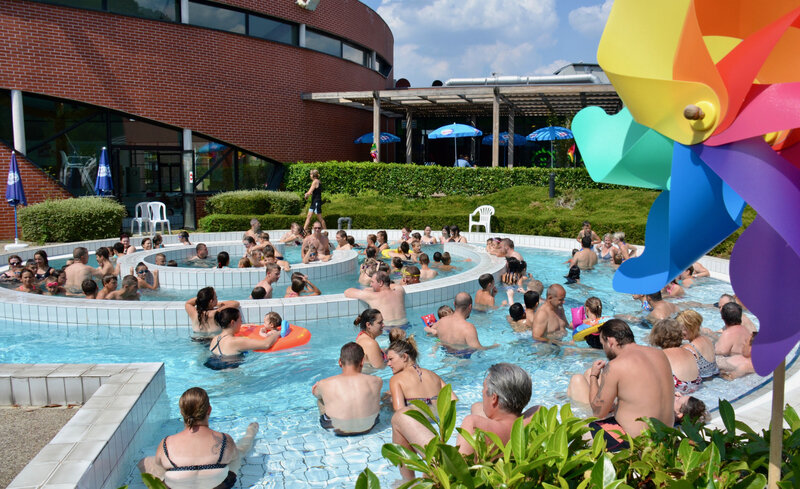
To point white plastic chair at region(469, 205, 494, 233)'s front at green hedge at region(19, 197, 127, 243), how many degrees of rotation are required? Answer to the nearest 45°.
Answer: approximately 45° to its right

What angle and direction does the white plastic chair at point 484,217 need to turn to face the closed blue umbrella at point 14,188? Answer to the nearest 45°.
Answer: approximately 45° to its right

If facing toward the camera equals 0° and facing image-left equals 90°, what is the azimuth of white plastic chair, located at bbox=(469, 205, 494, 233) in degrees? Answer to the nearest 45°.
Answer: approximately 45°

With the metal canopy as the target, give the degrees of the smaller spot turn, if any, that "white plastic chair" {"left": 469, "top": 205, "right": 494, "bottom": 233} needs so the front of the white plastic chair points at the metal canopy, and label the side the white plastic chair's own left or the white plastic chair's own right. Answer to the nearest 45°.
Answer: approximately 135° to the white plastic chair's own right

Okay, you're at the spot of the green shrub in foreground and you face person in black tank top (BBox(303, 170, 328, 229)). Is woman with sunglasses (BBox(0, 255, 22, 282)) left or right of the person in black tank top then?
left

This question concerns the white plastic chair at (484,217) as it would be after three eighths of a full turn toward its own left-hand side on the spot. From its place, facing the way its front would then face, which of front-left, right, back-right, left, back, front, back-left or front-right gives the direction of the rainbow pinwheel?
right

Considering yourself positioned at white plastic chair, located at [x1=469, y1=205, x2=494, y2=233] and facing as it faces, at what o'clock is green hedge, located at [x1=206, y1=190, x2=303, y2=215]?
The green hedge is roughly at 2 o'clock from the white plastic chair.

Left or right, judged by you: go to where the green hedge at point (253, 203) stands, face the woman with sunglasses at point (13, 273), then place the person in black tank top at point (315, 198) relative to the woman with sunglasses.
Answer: left
